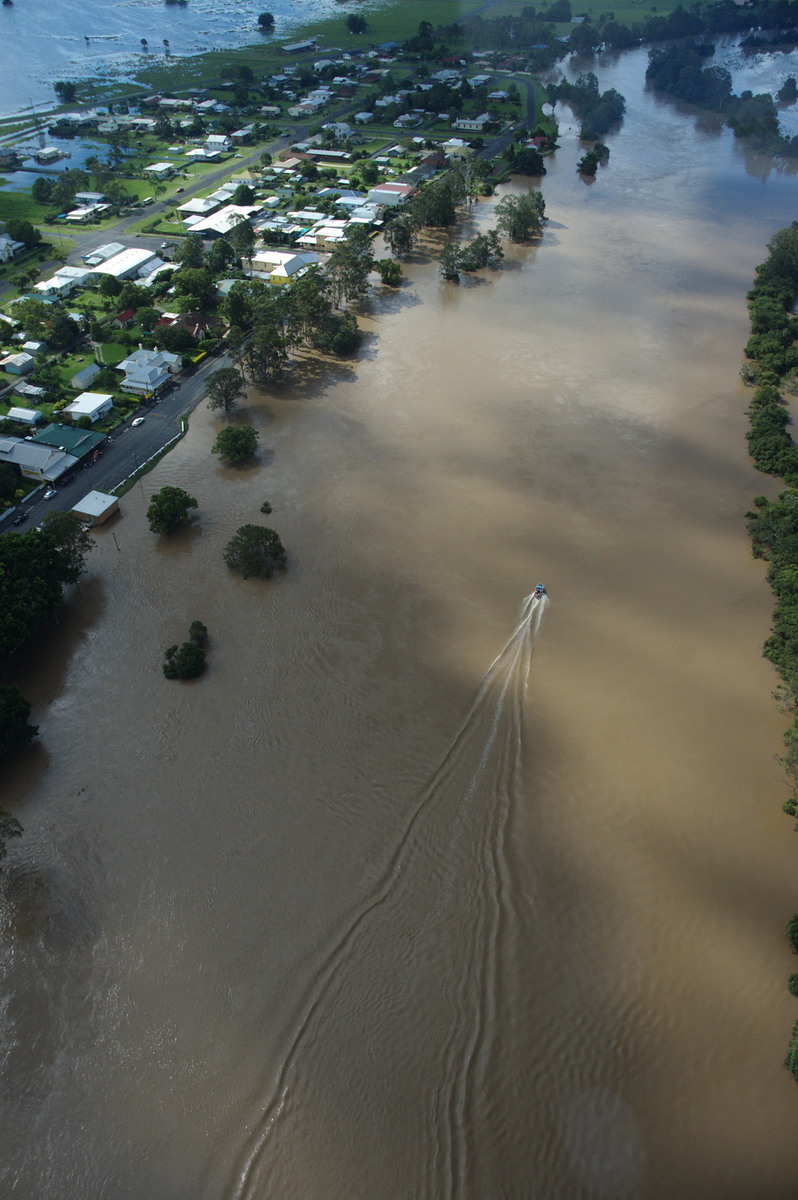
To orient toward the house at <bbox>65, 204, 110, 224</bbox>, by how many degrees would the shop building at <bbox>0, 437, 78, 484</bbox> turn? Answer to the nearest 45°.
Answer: approximately 135° to its left

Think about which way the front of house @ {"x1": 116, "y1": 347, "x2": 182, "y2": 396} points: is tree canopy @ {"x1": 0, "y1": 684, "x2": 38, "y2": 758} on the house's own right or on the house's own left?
on the house's own right

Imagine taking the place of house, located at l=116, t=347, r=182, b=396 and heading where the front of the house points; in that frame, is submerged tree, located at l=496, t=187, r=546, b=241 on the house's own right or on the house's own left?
on the house's own left

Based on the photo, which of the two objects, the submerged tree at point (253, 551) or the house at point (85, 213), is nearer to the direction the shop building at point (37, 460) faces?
the submerged tree

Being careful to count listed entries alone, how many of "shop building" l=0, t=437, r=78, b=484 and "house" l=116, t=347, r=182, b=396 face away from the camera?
0

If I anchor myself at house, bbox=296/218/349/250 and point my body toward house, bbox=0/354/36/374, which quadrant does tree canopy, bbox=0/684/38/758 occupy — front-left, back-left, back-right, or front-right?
front-left

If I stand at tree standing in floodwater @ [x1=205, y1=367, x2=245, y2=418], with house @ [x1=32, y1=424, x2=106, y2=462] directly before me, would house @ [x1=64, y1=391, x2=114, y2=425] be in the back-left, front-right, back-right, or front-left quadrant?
front-right

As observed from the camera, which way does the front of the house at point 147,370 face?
facing the viewer and to the right of the viewer

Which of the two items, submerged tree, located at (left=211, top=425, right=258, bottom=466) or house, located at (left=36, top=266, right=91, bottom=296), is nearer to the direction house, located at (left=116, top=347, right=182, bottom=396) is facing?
the submerged tree

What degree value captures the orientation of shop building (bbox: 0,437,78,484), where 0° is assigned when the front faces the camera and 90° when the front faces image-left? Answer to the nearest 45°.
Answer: approximately 315°

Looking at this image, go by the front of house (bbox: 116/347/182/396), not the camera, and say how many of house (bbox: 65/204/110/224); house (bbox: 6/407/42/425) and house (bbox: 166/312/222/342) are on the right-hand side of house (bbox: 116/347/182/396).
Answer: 1

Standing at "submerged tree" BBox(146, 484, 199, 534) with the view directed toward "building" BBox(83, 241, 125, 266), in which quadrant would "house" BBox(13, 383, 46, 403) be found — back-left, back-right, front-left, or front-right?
front-left

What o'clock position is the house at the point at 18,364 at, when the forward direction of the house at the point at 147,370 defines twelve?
the house at the point at 18,364 is roughly at 5 o'clock from the house at the point at 147,370.

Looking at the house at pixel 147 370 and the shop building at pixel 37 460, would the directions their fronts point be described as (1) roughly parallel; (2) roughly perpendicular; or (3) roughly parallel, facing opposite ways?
roughly parallel

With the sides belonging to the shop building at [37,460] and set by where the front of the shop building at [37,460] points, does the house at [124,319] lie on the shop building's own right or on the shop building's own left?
on the shop building's own left

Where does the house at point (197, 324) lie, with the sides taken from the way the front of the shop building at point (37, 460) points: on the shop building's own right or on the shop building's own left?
on the shop building's own left

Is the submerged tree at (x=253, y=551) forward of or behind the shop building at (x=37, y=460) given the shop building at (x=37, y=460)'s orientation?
forward
